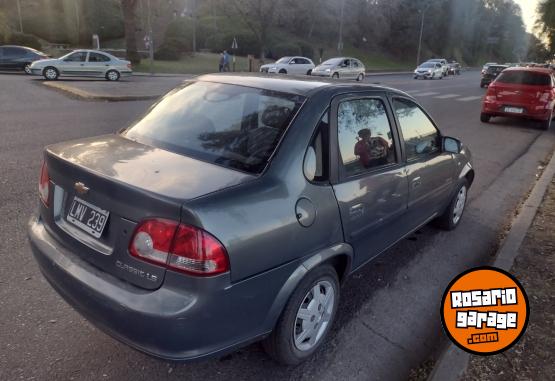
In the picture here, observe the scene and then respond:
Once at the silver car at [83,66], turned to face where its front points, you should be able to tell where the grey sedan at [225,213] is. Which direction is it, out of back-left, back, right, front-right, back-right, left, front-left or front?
left

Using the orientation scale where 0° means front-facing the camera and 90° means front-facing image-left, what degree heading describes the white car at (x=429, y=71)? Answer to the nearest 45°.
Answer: approximately 45°

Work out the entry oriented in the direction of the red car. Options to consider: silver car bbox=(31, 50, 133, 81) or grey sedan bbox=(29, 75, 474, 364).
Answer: the grey sedan

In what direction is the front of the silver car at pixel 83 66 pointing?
to the viewer's left

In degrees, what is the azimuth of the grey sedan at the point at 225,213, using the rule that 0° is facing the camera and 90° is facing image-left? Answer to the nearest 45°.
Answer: approximately 225°

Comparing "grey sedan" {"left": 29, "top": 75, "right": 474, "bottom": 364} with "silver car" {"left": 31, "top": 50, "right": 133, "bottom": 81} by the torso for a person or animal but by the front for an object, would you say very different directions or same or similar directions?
very different directions

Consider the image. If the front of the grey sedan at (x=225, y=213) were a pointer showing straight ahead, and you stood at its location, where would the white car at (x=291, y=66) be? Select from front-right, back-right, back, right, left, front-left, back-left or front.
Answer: front-left

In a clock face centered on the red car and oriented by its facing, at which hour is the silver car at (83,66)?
The silver car is roughly at 9 o'clock from the red car.

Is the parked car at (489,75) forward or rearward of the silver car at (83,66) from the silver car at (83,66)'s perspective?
rearward

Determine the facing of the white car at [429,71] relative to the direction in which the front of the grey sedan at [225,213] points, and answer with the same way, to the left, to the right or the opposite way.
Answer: the opposite way

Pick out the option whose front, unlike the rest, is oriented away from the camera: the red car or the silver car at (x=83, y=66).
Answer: the red car

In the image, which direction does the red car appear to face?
away from the camera
